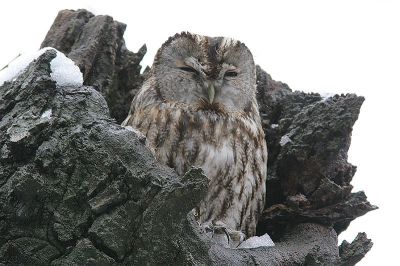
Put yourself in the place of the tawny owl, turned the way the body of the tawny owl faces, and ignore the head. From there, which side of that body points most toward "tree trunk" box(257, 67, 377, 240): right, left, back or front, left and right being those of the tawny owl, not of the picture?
left

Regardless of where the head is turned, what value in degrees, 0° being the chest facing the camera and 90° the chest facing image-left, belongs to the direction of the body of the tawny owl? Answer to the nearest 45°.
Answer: approximately 0°

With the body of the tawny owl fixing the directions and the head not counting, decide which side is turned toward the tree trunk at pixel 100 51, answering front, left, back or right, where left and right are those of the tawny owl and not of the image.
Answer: right
